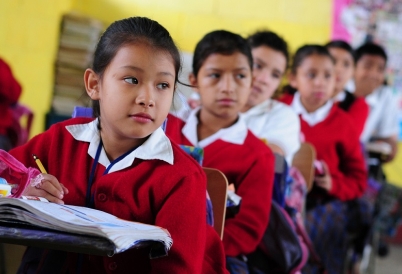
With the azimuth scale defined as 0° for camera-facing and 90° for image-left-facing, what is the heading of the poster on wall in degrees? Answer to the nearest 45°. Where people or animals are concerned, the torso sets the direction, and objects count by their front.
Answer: approximately 0°

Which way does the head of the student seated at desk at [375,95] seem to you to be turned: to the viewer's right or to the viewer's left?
to the viewer's left

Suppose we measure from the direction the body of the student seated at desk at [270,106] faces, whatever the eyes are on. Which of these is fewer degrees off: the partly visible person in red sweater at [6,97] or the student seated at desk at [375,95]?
the partly visible person in red sweater

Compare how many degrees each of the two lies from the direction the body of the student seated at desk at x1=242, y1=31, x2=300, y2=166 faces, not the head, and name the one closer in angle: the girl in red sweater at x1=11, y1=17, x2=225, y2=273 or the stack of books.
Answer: the girl in red sweater

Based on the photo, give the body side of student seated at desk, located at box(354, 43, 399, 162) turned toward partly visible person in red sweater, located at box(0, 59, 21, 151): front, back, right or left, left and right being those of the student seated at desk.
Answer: front

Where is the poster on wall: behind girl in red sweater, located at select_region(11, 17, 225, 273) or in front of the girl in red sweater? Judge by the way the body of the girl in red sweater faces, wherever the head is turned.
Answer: behind

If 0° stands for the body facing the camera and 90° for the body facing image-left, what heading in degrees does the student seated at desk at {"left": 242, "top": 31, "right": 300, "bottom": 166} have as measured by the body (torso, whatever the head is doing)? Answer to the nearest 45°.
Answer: approximately 45°

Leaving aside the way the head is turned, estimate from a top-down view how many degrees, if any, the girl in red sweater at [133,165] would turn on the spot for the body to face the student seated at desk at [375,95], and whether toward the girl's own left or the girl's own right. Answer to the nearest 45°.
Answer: approximately 180°

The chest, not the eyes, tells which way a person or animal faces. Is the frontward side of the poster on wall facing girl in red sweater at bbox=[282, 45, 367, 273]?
yes

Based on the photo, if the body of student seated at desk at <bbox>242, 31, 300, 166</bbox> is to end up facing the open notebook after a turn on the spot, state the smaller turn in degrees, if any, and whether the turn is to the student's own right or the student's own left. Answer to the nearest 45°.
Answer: approximately 45° to the student's own left

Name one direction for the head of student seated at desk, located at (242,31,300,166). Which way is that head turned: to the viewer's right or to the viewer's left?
to the viewer's left
